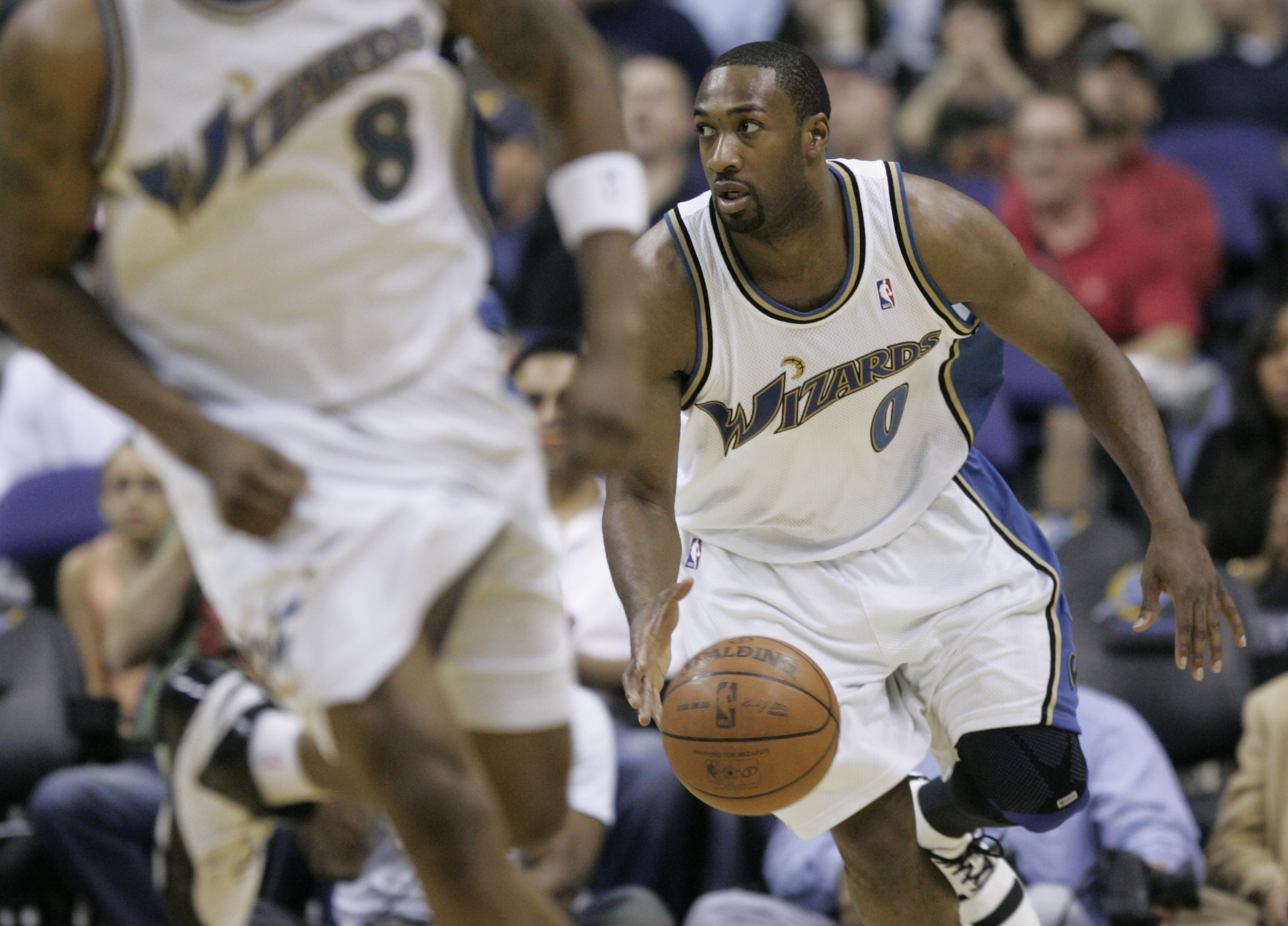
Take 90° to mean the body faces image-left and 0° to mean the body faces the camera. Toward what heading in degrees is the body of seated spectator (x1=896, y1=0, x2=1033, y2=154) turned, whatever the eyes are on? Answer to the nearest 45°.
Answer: approximately 0°

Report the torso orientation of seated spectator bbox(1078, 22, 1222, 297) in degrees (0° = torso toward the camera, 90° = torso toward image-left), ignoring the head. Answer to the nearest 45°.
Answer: approximately 45°

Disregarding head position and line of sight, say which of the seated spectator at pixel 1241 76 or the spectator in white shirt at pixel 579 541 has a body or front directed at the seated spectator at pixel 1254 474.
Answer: the seated spectator at pixel 1241 76

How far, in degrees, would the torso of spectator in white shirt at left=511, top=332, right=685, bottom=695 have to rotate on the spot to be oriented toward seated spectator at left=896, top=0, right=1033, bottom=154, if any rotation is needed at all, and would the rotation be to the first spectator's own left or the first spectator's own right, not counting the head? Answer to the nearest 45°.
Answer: approximately 135° to the first spectator's own left

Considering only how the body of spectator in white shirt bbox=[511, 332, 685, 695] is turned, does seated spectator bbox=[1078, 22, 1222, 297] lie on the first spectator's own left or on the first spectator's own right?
on the first spectator's own left

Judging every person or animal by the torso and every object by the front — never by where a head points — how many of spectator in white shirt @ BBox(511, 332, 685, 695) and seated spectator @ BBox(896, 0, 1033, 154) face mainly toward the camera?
2

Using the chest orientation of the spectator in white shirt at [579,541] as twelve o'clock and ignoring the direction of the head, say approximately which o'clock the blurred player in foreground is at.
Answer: The blurred player in foreground is roughly at 12 o'clock from the spectator in white shirt.
